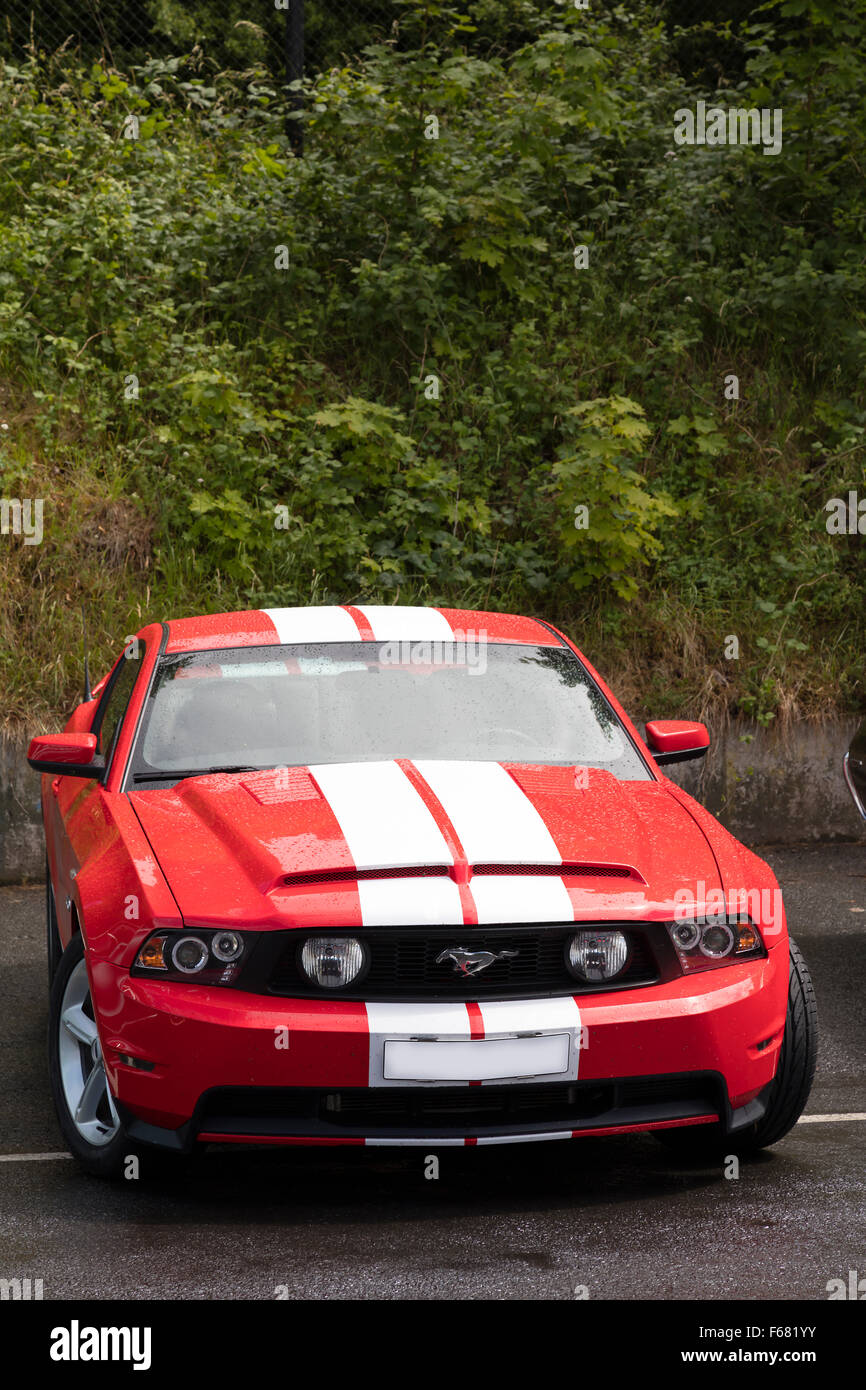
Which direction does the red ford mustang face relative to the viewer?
toward the camera

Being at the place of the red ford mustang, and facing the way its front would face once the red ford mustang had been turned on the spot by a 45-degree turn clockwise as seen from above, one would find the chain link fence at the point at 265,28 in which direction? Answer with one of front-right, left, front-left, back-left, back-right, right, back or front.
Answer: back-right
